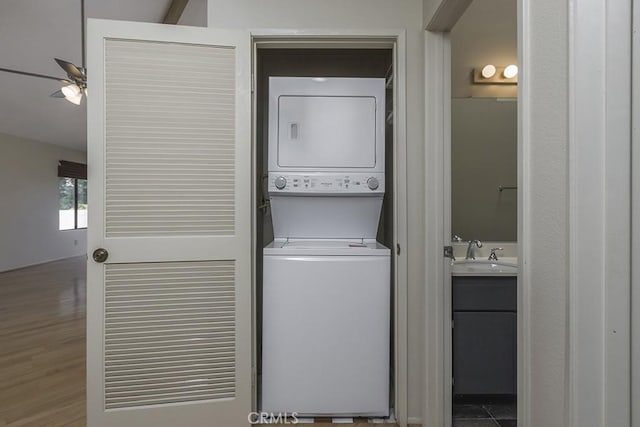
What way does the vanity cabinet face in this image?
toward the camera

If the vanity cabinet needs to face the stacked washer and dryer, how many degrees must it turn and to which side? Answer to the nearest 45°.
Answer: approximately 45° to its right

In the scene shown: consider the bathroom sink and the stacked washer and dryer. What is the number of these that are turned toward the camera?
2

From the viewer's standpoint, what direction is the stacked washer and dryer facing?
toward the camera

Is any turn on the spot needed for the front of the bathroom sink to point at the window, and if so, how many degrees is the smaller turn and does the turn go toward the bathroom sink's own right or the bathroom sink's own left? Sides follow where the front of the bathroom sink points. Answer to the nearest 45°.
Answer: approximately 90° to the bathroom sink's own right

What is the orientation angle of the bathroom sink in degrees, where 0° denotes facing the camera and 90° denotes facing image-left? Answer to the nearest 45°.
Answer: approximately 0°

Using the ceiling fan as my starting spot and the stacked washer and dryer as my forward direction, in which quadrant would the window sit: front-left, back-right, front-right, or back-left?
back-left

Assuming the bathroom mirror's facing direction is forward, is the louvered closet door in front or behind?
in front
